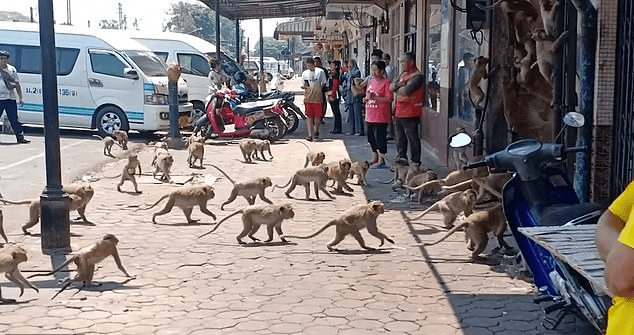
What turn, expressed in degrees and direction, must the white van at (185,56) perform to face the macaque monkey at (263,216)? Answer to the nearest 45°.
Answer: approximately 45° to its right

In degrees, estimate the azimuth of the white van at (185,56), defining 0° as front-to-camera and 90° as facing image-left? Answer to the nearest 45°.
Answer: approximately 315°

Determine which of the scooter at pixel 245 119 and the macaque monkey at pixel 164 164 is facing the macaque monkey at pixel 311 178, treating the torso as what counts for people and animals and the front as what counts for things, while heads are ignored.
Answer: the macaque monkey at pixel 164 164

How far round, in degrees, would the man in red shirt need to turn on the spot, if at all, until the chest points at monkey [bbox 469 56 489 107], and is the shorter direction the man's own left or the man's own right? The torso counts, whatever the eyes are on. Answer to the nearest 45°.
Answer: approximately 90° to the man's own left

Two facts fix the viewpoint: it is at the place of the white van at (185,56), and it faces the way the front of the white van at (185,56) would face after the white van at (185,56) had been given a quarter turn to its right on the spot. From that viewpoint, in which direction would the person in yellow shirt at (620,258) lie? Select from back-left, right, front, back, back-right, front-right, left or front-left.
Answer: front-left

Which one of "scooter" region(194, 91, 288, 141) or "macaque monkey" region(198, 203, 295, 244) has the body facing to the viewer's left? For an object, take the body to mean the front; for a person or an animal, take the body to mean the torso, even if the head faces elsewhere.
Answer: the scooter

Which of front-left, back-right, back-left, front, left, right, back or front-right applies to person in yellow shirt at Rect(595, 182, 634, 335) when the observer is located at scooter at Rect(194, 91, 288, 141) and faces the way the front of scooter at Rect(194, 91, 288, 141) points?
left

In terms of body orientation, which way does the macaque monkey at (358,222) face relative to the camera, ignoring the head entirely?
to the viewer's right

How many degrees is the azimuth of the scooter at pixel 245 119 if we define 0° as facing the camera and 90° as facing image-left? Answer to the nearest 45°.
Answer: approximately 90°

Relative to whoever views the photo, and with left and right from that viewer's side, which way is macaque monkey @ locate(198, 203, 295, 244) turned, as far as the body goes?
facing to the right of the viewer

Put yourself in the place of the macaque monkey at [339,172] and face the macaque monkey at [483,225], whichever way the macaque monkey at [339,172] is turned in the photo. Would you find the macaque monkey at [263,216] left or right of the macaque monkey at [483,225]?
right

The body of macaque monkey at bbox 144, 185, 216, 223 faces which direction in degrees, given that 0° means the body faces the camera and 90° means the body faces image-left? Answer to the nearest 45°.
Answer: approximately 270°

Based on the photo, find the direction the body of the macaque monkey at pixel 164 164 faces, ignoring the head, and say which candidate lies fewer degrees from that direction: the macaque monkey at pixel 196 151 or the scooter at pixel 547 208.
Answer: the scooter
